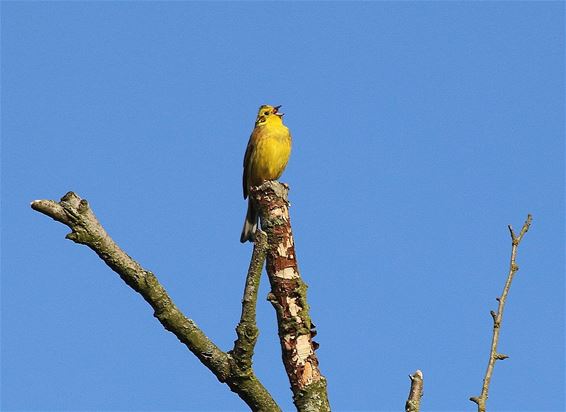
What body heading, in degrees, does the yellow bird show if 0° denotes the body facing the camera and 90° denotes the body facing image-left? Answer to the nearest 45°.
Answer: approximately 315°
